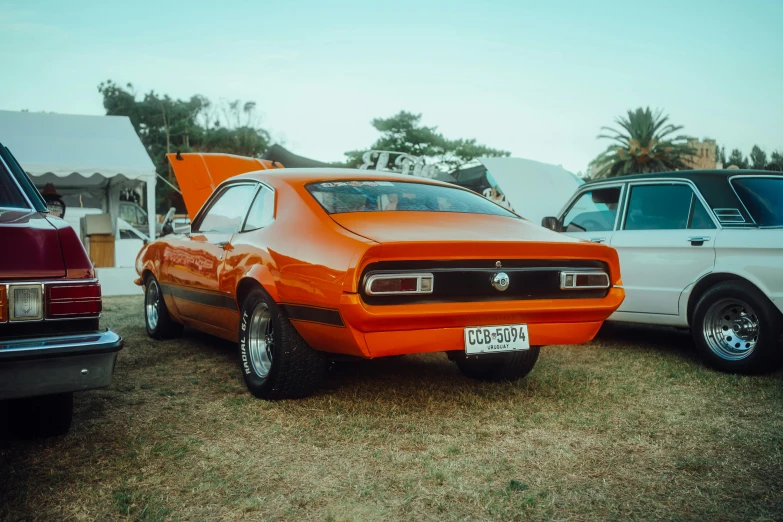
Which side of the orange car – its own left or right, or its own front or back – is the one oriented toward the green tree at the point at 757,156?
right

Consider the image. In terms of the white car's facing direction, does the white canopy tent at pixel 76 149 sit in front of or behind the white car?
in front

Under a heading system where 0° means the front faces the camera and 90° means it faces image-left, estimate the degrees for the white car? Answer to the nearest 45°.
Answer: approximately 135°

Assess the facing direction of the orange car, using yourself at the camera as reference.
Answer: facing away from the viewer and to the left of the viewer

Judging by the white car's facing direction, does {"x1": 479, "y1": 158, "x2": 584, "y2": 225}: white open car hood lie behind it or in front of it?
in front

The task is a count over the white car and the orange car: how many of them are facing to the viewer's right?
0

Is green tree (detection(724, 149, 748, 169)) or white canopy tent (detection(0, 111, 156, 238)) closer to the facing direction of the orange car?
the white canopy tent

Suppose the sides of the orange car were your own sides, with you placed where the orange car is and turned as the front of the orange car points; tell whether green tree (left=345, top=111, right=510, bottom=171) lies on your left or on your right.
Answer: on your right

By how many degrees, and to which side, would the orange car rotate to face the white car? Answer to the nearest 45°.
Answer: approximately 90° to its right
